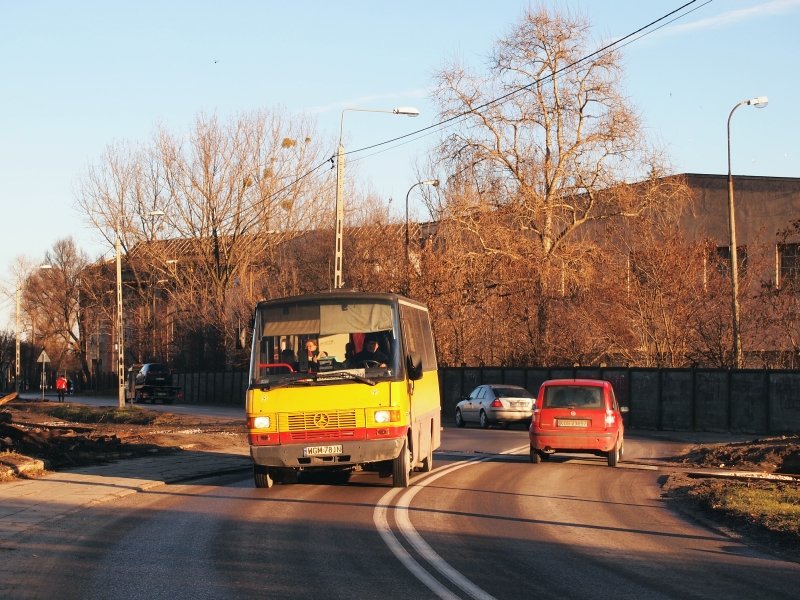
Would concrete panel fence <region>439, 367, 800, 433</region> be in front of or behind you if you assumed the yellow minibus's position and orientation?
behind

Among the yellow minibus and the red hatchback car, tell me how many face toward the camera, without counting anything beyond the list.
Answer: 1

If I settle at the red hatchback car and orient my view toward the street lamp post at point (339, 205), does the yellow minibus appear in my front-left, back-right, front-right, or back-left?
back-left

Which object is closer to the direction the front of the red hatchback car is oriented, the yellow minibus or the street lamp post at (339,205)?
the street lamp post

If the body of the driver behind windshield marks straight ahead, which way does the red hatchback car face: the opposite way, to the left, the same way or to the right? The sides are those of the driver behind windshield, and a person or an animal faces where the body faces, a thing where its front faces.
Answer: the opposite way

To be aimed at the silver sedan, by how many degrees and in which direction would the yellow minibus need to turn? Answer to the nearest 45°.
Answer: approximately 180°

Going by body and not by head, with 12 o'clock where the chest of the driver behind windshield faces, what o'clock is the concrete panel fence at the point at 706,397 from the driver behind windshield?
The concrete panel fence is roughly at 7 o'clock from the driver behind windshield.

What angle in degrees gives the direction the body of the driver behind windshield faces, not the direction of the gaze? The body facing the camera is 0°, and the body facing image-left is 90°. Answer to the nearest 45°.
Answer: approximately 0°

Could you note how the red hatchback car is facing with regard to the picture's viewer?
facing away from the viewer
